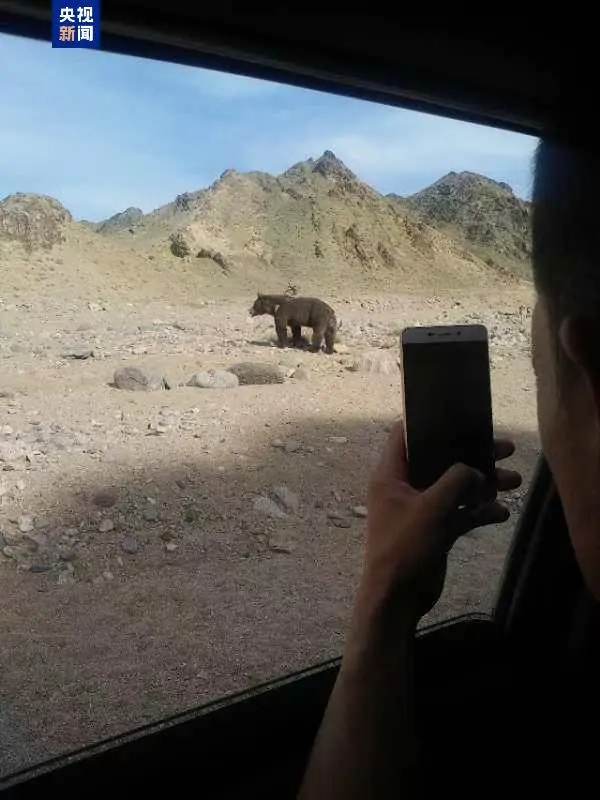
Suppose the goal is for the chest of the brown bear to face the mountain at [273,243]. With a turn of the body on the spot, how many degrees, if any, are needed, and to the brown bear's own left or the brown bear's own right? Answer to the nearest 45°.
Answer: approximately 90° to the brown bear's own right

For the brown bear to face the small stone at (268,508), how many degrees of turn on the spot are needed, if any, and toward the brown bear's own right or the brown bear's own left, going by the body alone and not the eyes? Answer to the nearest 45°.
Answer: approximately 90° to the brown bear's own left

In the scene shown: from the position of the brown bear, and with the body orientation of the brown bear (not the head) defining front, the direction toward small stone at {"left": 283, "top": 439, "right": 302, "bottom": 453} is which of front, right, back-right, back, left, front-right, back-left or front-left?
left

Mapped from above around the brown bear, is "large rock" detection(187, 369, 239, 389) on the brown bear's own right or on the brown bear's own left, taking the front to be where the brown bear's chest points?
on the brown bear's own left

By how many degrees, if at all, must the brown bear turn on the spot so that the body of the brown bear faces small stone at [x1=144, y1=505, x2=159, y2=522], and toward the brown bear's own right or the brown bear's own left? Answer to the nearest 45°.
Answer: approximately 90° to the brown bear's own left

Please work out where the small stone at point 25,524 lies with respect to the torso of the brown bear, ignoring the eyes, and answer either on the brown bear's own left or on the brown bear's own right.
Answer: on the brown bear's own left

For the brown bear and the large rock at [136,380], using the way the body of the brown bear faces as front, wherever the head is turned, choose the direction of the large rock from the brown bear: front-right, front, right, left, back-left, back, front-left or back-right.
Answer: left

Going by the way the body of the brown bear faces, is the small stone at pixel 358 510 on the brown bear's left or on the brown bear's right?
on the brown bear's left

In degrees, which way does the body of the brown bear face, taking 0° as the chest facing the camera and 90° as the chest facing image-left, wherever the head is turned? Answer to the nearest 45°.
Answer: approximately 90°

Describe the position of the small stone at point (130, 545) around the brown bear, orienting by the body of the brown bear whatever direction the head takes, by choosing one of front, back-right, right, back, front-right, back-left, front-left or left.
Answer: left

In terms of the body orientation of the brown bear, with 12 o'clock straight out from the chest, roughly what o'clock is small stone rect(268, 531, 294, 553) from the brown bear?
The small stone is roughly at 9 o'clock from the brown bear.

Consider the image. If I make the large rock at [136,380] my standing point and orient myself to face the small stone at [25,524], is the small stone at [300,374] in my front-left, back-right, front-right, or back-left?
back-left

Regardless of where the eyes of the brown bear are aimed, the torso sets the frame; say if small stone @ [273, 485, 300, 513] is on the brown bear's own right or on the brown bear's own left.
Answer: on the brown bear's own left

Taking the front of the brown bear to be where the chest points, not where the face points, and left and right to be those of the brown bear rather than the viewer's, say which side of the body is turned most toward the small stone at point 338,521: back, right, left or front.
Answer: left
